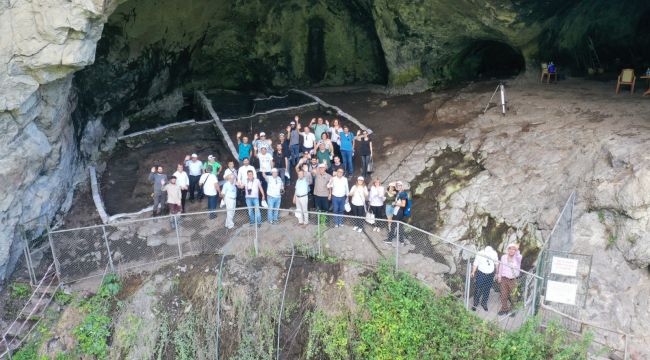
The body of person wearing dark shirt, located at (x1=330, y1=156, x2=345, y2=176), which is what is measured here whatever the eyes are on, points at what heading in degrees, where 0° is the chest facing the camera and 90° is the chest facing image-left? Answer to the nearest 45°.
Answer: approximately 0°

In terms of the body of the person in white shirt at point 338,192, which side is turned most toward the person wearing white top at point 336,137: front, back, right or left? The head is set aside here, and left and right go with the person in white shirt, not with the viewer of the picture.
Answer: back

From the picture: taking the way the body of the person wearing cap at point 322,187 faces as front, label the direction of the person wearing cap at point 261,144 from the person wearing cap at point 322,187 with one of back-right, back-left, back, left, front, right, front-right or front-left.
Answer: back-right

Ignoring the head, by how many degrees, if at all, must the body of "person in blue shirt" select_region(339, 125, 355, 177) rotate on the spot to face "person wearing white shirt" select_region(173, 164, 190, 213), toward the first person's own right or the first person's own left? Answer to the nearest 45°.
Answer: approximately 90° to the first person's own right

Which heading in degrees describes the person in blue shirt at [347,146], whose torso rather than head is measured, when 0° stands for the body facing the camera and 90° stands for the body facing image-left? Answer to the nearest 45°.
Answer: approximately 0°

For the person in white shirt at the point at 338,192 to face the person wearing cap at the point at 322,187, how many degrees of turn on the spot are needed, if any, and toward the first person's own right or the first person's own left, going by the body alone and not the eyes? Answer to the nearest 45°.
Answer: approximately 135° to the first person's own right

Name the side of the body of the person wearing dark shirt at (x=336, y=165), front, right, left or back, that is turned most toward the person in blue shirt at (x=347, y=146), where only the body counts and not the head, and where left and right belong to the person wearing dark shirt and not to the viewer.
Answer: back

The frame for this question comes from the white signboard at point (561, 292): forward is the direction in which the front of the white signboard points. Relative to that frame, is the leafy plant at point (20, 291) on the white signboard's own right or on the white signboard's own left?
on the white signboard's own right
